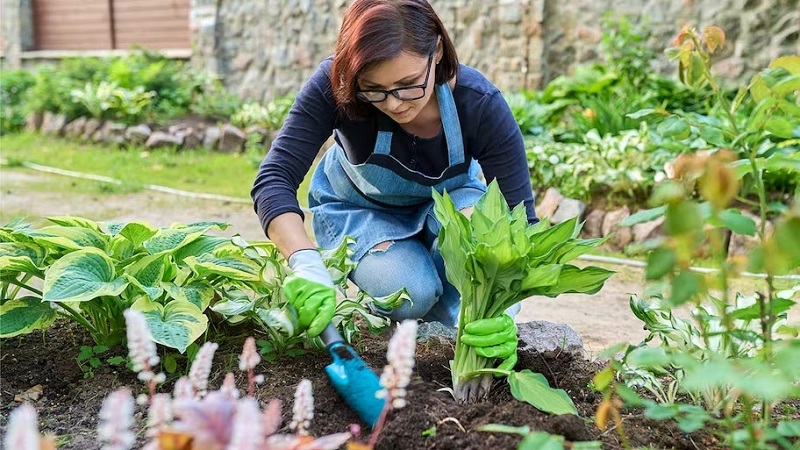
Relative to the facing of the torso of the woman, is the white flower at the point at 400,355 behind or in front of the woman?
in front

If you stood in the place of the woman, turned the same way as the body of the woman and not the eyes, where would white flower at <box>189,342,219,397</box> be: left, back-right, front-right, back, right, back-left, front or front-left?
front

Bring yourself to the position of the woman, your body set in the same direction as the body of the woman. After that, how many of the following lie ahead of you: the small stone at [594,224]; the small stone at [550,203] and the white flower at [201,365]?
1

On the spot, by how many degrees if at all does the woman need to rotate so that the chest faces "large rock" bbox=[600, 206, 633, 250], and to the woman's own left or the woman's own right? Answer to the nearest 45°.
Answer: approximately 135° to the woman's own left

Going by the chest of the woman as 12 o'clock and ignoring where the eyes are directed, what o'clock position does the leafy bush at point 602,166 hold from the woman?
The leafy bush is roughly at 7 o'clock from the woman.

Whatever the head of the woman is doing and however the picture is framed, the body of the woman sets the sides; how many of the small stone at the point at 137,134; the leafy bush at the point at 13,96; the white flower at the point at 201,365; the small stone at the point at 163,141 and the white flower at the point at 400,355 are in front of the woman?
2

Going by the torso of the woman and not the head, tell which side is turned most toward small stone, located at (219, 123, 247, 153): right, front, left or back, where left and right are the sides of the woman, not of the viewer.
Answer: back

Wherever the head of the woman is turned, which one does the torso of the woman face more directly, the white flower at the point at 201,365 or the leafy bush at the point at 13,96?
the white flower

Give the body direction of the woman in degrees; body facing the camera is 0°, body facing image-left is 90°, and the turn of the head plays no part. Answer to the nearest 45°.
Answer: approximately 0°

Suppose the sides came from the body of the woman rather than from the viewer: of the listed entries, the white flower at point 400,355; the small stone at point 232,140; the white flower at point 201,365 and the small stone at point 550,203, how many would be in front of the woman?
2
